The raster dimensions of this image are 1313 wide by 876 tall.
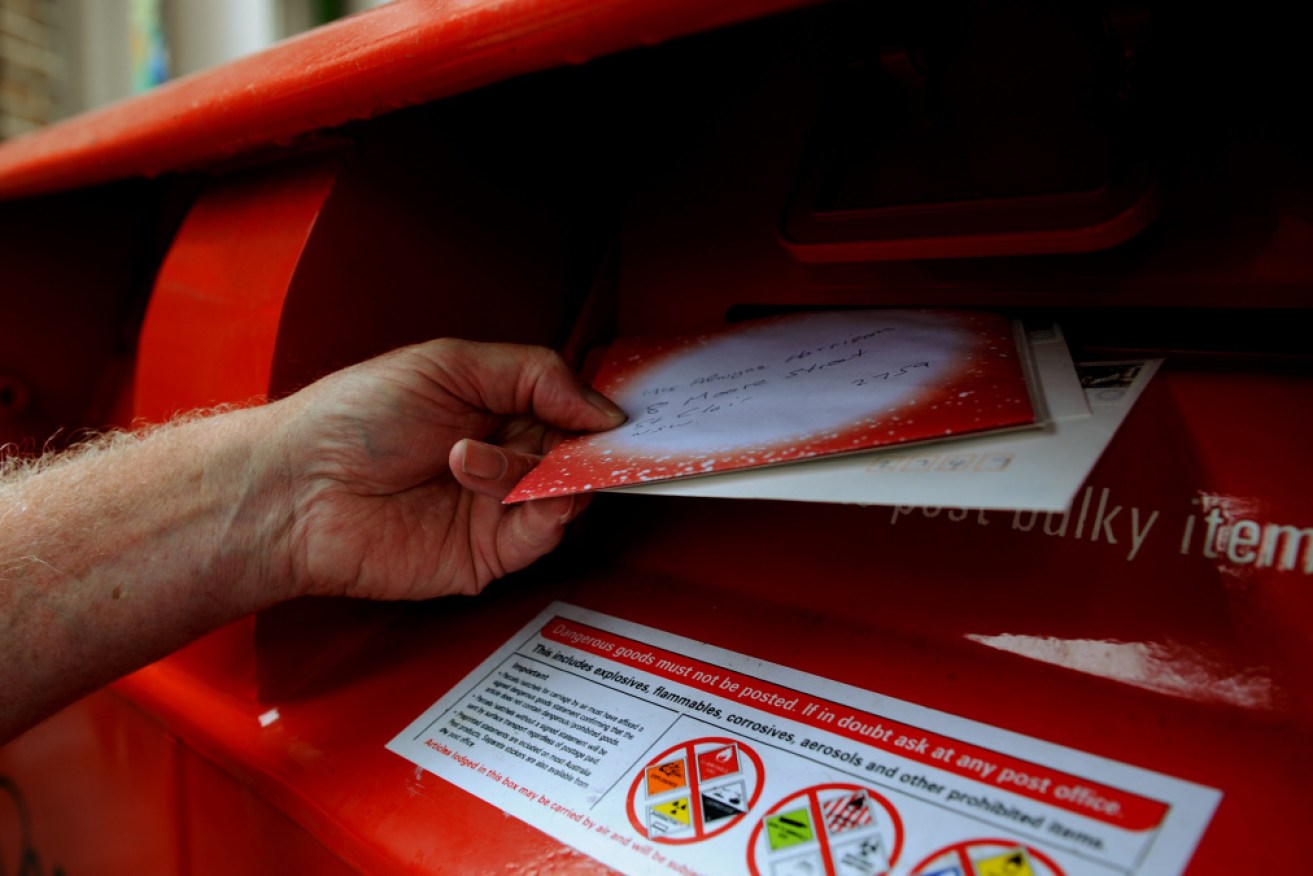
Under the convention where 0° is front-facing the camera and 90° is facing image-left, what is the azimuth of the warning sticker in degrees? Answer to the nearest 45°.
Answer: approximately 45°

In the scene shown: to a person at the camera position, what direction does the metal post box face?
facing the viewer and to the left of the viewer
